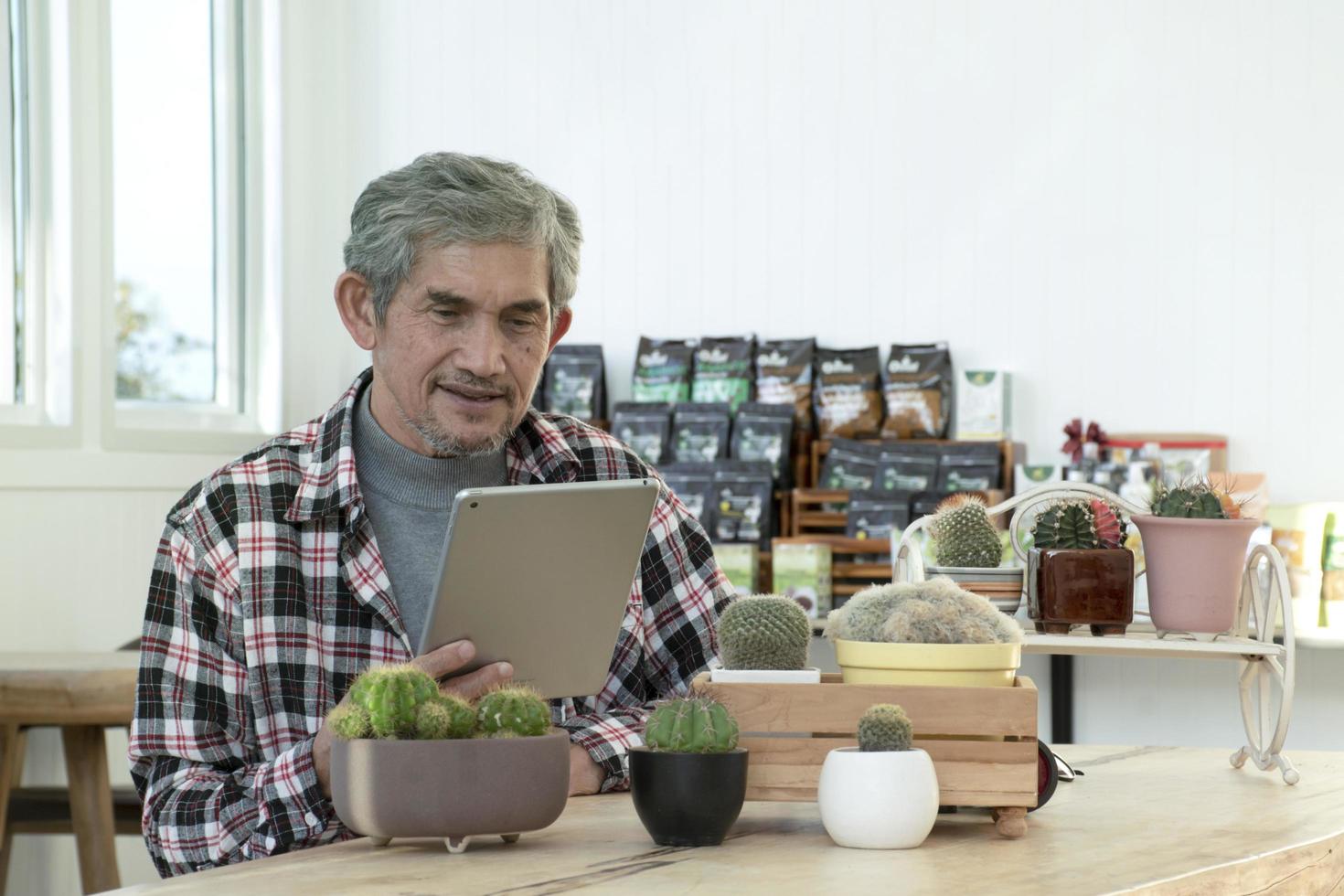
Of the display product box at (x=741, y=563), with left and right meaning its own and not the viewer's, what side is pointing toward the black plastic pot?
front

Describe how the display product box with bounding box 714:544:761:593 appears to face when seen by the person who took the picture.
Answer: facing the viewer

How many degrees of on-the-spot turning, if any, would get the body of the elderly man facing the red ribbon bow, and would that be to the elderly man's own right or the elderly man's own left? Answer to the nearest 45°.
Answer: approximately 90° to the elderly man's own left

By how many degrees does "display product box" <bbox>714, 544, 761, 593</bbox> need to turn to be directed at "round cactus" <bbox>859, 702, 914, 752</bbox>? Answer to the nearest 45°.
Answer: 0° — it already faces it

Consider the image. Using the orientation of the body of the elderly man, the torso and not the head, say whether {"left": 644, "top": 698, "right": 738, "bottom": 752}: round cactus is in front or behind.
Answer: in front

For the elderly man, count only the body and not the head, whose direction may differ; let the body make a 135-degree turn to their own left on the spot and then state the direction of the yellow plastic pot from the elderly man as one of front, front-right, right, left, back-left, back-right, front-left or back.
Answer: back-right

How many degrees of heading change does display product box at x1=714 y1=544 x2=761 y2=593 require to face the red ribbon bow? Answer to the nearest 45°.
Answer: approximately 90° to its left

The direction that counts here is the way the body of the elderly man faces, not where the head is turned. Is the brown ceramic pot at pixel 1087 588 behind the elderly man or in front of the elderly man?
in front

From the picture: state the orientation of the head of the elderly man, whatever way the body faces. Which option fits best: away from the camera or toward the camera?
toward the camera

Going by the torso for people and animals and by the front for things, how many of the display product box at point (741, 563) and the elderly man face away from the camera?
0

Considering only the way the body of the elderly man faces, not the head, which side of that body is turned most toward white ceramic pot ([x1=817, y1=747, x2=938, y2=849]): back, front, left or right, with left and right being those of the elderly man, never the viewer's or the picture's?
front
